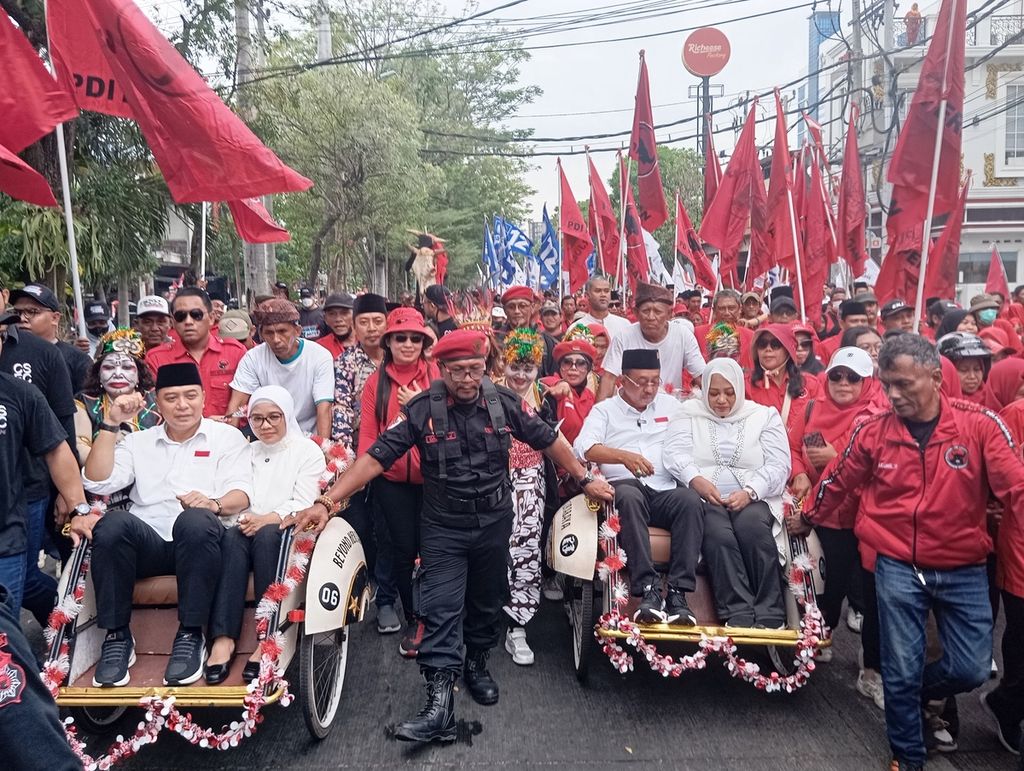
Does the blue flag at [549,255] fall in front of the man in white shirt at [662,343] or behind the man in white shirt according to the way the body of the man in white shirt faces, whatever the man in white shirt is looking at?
behind

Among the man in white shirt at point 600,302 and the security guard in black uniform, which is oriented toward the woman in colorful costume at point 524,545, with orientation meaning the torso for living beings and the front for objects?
the man in white shirt

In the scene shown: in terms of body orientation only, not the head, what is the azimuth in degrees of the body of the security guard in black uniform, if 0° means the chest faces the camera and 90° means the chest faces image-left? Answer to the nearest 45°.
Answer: approximately 0°

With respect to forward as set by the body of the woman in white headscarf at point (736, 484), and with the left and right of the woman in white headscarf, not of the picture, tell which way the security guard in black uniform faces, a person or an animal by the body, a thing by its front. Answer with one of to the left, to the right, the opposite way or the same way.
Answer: the same way

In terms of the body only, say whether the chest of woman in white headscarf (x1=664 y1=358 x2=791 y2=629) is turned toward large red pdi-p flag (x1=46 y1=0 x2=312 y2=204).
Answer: no

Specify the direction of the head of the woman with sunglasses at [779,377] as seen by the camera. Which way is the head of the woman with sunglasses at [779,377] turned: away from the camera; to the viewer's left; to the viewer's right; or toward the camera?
toward the camera

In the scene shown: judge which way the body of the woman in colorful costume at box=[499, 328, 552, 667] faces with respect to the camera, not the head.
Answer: toward the camera

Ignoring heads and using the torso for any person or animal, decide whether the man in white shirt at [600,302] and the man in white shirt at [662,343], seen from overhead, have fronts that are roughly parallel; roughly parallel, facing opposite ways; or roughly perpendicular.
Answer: roughly parallel

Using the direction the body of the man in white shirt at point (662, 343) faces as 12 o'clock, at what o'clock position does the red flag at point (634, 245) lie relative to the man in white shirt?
The red flag is roughly at 6 o'clock from the man in white shirt.

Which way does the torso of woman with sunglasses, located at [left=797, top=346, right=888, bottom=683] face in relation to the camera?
toward the camera

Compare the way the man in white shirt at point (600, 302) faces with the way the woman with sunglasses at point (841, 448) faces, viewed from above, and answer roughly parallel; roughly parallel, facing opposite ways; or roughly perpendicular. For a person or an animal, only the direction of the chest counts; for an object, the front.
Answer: roughly parallel

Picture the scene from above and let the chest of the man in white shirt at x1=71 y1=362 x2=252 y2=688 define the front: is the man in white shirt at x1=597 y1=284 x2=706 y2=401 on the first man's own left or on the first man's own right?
on the first man's own left

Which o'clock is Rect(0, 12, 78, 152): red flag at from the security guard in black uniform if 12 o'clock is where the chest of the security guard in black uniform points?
The red flag is roughly at 4 o'clock from the security guard in black uniform.

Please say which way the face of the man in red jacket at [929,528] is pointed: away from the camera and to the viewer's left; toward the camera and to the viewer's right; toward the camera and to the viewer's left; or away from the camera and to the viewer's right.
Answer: toward the camera and to the viewer's left

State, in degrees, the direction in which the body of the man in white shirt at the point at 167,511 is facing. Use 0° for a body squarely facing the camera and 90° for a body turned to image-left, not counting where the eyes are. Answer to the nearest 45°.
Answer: approximately 0°
